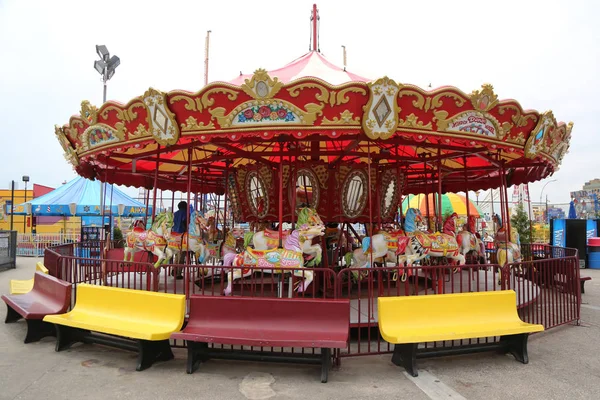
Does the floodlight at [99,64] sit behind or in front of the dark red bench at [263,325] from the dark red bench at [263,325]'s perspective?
behind

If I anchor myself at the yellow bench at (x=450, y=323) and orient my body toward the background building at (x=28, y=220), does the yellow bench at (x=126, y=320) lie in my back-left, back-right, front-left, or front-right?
front-left

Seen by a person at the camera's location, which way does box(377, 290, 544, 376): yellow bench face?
facing the viewer and to the right of the viewer

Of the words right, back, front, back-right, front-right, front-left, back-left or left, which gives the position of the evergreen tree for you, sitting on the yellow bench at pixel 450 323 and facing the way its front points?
back-left

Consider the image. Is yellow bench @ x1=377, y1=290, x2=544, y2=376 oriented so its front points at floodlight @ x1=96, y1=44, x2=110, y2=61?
no

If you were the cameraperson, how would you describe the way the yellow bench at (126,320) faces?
facing the viewer and to the left of the viewer

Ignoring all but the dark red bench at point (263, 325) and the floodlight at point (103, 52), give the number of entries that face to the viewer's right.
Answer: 0

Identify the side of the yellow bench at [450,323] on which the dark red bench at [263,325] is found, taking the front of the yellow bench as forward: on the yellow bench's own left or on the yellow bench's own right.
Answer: on the yellow bench's own right

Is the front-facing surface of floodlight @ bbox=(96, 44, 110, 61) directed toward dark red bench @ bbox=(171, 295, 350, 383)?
no

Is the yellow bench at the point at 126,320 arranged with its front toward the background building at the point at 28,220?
no

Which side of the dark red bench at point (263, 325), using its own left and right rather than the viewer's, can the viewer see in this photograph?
front
